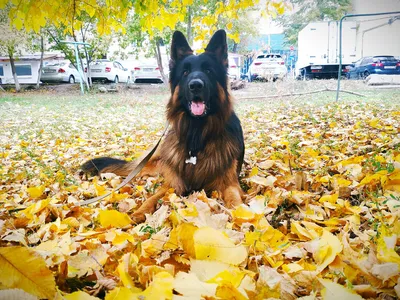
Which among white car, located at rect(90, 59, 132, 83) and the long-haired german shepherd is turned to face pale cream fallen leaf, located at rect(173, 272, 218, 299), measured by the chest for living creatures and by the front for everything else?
the long-haired german shepherd
